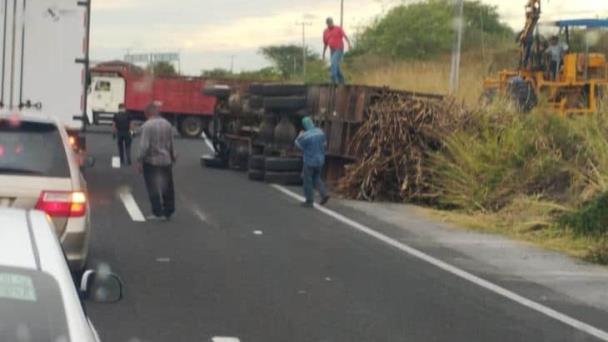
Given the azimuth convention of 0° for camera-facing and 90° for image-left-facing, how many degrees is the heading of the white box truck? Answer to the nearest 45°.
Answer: approximately 180°

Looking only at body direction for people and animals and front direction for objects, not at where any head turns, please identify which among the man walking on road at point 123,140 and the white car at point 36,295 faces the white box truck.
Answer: the white car

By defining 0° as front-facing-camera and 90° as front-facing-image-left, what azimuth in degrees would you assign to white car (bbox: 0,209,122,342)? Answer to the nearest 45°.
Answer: approximately 180°

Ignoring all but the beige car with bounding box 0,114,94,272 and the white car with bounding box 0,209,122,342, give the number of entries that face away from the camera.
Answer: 2

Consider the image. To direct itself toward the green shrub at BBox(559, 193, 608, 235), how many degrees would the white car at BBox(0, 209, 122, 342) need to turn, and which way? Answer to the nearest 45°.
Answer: approximately 45° to its right

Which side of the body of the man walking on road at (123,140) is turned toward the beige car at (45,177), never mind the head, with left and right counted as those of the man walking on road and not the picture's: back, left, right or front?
back

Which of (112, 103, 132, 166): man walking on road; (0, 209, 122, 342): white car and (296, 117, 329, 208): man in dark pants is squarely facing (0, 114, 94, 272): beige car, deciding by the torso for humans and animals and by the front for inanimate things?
(0, 209, 122, 342): white car

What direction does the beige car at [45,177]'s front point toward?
away from the camera

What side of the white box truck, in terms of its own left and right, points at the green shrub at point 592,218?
right

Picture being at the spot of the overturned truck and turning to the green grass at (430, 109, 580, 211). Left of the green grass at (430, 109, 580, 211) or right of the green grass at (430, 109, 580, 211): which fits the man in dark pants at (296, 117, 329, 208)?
right
